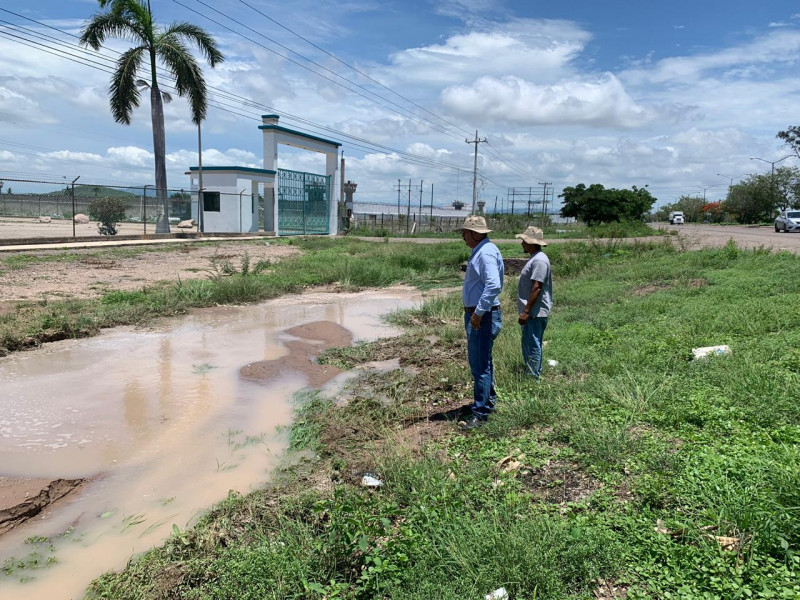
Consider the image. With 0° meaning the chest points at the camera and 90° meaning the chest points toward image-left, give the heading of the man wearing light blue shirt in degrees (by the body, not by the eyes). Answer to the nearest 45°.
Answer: approximately 90°

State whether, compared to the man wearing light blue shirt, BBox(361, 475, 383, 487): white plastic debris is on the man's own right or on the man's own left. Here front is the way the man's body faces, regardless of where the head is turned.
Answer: on the man's own left

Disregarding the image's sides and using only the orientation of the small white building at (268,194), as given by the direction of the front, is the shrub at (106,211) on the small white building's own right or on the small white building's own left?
on the small white building's own right

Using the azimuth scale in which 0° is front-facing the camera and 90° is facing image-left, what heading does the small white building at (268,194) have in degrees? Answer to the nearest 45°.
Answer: approximately 315°

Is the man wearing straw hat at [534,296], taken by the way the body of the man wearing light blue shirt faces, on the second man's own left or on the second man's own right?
on the second man's own right

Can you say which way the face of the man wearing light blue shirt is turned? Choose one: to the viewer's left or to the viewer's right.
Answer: to the viewer's left

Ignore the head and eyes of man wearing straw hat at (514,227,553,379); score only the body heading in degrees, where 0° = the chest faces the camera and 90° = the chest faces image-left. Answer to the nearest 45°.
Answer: approximately 90°

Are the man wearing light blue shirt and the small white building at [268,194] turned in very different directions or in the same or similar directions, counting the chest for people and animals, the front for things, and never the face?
very different directions

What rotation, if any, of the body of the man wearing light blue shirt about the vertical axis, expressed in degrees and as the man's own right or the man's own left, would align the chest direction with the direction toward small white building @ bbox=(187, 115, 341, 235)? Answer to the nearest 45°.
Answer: approximately 45° to the man's own right
